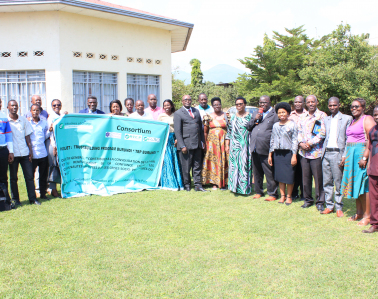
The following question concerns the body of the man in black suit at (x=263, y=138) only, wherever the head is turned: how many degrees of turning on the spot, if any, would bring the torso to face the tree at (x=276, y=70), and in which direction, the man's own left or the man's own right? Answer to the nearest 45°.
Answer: approximately 135° to the man's own right

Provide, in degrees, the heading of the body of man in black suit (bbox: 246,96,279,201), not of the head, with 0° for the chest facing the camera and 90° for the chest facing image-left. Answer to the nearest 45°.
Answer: approximately 45°

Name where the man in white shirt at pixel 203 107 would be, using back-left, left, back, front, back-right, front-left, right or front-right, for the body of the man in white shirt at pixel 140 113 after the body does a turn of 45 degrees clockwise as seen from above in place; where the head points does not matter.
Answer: back-left

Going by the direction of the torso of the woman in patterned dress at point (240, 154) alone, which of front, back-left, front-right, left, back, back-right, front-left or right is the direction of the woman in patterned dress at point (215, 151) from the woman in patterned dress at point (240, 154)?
back-right

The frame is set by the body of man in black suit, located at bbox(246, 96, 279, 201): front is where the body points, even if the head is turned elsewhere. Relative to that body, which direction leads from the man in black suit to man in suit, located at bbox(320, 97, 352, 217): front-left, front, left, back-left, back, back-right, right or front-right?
left

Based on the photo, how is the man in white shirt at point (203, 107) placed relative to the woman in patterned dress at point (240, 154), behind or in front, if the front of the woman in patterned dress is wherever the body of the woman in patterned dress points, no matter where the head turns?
behind

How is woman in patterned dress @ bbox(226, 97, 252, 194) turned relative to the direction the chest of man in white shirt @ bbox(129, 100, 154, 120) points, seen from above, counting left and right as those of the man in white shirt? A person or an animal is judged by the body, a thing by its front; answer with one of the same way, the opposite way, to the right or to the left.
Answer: the same way

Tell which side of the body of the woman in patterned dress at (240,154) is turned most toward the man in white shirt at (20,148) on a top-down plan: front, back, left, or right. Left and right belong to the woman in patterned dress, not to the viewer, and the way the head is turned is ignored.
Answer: right

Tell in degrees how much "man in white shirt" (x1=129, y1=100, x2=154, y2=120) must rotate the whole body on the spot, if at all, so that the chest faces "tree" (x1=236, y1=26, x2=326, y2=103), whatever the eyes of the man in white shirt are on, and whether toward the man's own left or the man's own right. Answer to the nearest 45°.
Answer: approximately 135° to the man's own left

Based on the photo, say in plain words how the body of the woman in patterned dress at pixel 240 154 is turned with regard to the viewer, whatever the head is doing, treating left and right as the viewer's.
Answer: facing the viewer

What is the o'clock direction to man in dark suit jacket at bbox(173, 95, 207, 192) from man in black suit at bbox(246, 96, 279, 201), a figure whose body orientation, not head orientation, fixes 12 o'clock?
The man in dark suit jacket is roughly at 2 o'clock from the man in black suit.

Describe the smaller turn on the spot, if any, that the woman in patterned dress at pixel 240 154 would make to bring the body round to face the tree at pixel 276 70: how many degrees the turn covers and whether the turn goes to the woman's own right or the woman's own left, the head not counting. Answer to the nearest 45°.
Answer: approximately 180°

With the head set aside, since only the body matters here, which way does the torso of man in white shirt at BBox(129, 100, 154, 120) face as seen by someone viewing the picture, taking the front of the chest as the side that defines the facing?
toward the camera

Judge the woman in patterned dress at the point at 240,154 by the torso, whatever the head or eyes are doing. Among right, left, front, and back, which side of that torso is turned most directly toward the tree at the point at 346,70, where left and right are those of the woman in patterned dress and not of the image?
back

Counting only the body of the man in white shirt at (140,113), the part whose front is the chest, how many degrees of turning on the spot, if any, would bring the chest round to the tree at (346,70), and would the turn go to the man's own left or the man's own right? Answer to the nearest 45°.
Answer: approximately 135° to the man's own left
